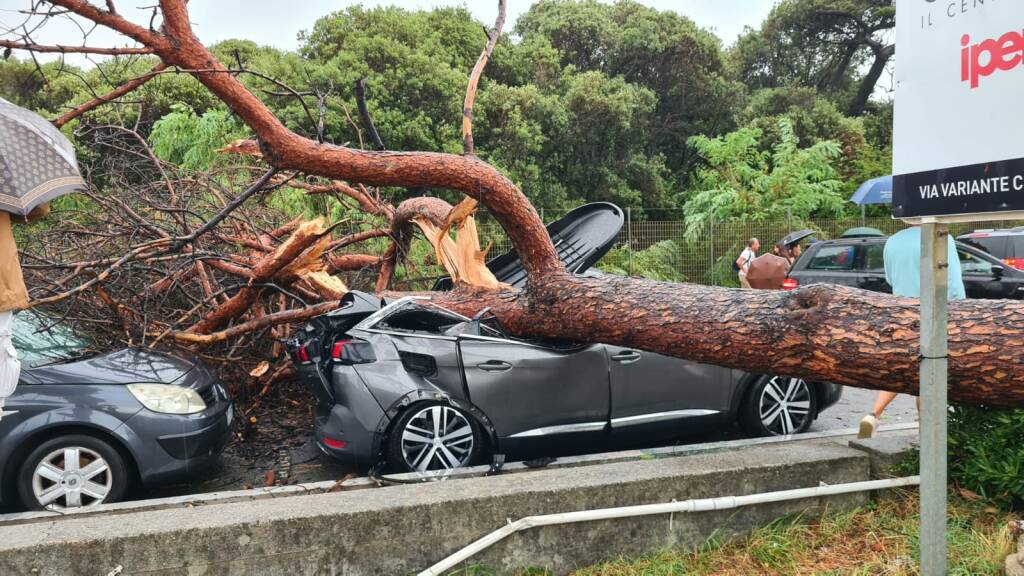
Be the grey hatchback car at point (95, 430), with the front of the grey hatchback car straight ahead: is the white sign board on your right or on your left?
on your right

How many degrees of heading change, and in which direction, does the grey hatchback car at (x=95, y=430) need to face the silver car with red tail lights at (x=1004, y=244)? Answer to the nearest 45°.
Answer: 0° — it already faces it

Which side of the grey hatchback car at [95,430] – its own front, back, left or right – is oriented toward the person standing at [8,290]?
right

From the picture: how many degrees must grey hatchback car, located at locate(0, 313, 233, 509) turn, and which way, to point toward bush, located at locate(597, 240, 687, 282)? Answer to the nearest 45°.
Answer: approximately 45° to its left

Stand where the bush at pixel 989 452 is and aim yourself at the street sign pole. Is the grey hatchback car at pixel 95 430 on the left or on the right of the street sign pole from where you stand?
right

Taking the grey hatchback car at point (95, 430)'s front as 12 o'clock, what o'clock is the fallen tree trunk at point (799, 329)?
The fallen tree trunk is roughly at 1 o'clock from the grey hatchback car.

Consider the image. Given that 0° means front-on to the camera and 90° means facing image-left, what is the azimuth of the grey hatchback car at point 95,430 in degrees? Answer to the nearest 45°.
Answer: approximately 270°

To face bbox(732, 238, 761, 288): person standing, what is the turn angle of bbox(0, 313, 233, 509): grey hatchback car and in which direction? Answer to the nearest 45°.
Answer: approximately 45° to its left

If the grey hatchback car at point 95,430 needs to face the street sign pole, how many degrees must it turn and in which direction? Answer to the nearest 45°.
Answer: approximately 45° to its right
